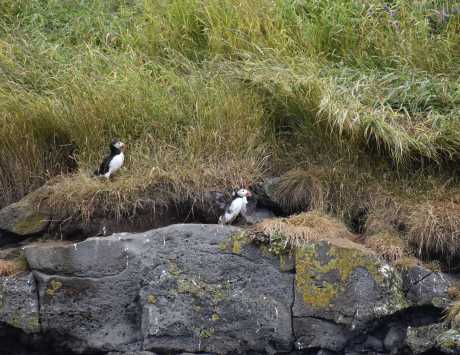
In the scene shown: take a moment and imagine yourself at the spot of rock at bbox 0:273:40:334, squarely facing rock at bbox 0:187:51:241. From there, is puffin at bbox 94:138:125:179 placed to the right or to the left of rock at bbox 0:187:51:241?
right

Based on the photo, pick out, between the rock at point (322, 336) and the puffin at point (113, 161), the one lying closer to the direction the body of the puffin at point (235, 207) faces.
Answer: the rock

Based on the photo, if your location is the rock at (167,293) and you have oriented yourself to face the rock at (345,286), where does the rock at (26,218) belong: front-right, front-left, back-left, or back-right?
back-left
